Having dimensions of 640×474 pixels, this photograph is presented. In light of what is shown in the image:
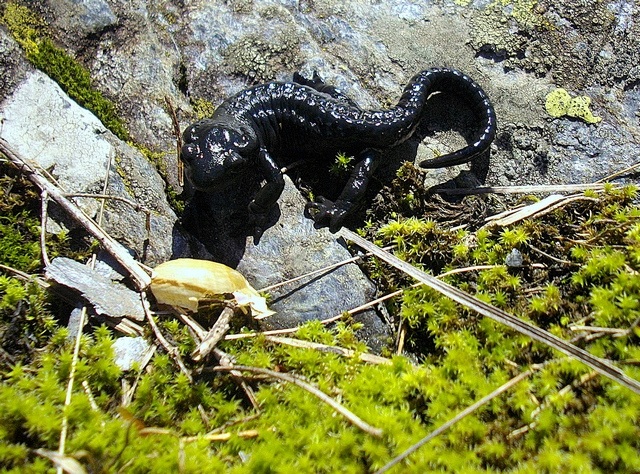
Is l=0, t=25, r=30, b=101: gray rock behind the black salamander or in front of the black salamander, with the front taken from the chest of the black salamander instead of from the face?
in front

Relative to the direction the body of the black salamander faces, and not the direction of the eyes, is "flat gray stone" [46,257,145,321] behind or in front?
in front

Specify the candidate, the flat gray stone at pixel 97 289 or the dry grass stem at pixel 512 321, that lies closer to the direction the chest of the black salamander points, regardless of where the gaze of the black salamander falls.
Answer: the flat gray stone

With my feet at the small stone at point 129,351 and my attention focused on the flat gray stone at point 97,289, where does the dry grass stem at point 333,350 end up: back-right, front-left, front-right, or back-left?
back-right

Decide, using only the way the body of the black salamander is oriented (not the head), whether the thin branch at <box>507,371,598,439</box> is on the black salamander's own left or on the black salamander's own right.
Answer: on the black salamander's own left

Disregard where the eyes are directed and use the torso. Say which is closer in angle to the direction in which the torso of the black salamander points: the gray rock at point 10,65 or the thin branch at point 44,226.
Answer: the thin branch

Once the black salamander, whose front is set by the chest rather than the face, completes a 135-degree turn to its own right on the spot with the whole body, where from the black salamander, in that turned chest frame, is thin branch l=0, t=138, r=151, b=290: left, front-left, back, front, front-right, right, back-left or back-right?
back-left

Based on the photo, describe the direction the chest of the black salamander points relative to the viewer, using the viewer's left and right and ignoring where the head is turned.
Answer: facing the viewer and to the left of the viewer

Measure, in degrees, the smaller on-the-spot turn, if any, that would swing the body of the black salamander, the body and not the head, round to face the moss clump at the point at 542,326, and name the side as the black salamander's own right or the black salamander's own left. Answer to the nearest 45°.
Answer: approximately 90° to the black salamander's own left

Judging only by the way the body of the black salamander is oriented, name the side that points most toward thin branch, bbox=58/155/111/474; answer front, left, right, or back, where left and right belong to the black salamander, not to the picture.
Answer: front

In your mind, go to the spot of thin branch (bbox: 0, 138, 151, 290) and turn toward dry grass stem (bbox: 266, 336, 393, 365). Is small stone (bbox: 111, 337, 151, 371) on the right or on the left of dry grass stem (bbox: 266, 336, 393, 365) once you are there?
right

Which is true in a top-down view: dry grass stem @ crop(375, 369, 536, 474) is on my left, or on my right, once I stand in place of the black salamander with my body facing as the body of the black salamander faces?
on my left
